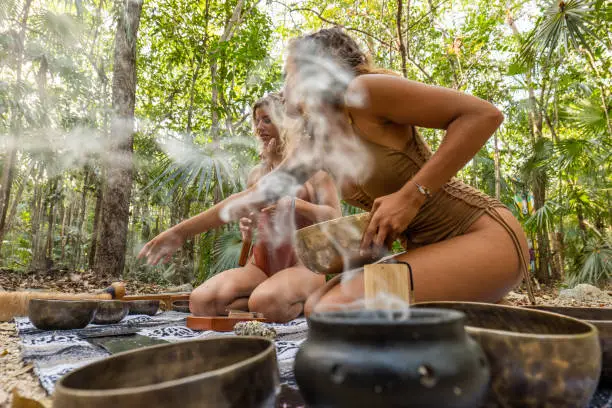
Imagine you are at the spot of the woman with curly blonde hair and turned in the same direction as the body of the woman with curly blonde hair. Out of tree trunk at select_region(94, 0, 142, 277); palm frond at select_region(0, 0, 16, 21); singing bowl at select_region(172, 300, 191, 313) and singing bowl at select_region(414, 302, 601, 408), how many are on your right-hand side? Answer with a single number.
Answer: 3

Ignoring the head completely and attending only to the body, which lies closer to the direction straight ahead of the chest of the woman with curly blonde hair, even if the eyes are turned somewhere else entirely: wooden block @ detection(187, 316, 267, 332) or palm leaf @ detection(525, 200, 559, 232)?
the wooden block

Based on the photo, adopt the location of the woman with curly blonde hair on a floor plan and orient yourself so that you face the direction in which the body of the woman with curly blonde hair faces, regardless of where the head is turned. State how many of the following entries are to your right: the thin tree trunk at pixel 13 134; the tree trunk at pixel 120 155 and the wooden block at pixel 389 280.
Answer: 2

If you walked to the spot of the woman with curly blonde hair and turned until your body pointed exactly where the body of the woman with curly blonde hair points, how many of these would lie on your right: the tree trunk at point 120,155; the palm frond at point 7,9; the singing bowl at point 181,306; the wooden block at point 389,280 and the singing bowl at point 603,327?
3

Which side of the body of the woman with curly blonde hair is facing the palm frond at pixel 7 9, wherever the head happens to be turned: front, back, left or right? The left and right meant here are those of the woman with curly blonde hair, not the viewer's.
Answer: right

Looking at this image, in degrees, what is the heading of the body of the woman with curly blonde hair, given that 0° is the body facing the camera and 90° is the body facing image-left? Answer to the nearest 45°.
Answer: approximately 45°

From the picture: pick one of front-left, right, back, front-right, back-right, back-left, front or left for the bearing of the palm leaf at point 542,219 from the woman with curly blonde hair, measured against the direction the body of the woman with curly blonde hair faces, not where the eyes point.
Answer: back

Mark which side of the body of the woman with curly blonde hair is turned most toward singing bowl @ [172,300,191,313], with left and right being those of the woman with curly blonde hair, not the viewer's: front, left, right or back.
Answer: right

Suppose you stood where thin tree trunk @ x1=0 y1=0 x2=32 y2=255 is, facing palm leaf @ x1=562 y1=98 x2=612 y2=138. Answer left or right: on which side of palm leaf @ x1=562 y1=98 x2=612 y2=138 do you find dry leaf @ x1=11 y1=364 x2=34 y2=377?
right

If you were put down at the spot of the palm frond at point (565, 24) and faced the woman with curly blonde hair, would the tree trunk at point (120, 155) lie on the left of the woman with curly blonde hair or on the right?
right
